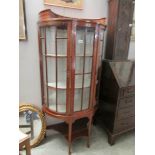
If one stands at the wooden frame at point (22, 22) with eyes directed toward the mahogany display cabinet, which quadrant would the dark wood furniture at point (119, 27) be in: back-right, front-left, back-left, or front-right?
front-left

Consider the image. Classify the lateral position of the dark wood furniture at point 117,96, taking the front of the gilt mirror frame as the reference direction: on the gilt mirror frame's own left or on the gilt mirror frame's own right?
on the gilt mirror frame's own left
